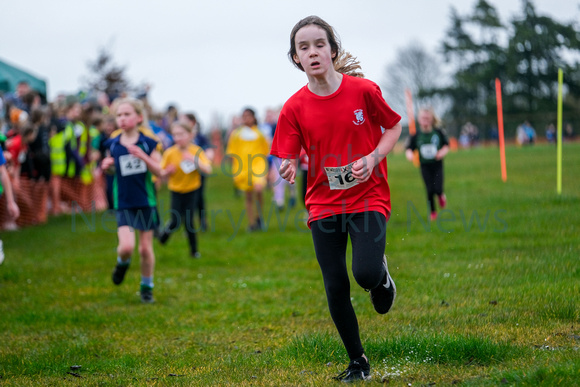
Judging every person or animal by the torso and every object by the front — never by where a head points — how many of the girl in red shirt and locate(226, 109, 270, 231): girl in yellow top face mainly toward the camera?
2

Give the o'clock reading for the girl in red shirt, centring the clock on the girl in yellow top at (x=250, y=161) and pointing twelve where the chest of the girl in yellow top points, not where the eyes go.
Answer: The girl in red shirt is roughly at 12 o'clock from the girl in yellow top.

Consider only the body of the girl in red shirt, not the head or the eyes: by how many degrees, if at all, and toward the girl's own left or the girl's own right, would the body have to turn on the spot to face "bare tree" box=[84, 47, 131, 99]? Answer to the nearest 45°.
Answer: approximately 180°

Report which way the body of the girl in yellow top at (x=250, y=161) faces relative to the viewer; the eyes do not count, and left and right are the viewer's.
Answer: facing the viewer

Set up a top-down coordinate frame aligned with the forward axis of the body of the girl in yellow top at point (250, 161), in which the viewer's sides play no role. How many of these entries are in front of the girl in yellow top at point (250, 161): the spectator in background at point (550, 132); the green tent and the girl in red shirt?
1

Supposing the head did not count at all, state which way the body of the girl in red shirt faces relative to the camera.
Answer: toward the camera

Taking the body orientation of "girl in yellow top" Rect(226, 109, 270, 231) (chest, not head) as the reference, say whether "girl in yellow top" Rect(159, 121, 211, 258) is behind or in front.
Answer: in front

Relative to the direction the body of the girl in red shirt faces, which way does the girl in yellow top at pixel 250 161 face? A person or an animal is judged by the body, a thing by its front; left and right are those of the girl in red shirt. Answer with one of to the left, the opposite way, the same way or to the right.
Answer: the same way

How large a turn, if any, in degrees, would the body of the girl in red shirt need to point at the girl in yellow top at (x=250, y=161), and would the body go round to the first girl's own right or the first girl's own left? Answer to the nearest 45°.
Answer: approximately 180°

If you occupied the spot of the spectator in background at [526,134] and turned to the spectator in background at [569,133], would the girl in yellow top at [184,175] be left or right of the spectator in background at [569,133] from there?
right

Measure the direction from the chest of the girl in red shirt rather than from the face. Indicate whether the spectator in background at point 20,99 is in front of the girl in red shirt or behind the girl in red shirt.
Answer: behind

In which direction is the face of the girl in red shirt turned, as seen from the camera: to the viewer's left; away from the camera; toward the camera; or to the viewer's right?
toward the camera

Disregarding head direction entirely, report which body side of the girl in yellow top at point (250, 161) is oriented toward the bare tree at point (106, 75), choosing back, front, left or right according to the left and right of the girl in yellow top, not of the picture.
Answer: back

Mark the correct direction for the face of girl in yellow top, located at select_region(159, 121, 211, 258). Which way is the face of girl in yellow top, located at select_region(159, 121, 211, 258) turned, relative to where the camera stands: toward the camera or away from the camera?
toward the camera

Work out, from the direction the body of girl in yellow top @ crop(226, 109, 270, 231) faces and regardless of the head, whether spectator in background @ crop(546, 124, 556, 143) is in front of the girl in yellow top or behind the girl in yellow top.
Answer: behind
